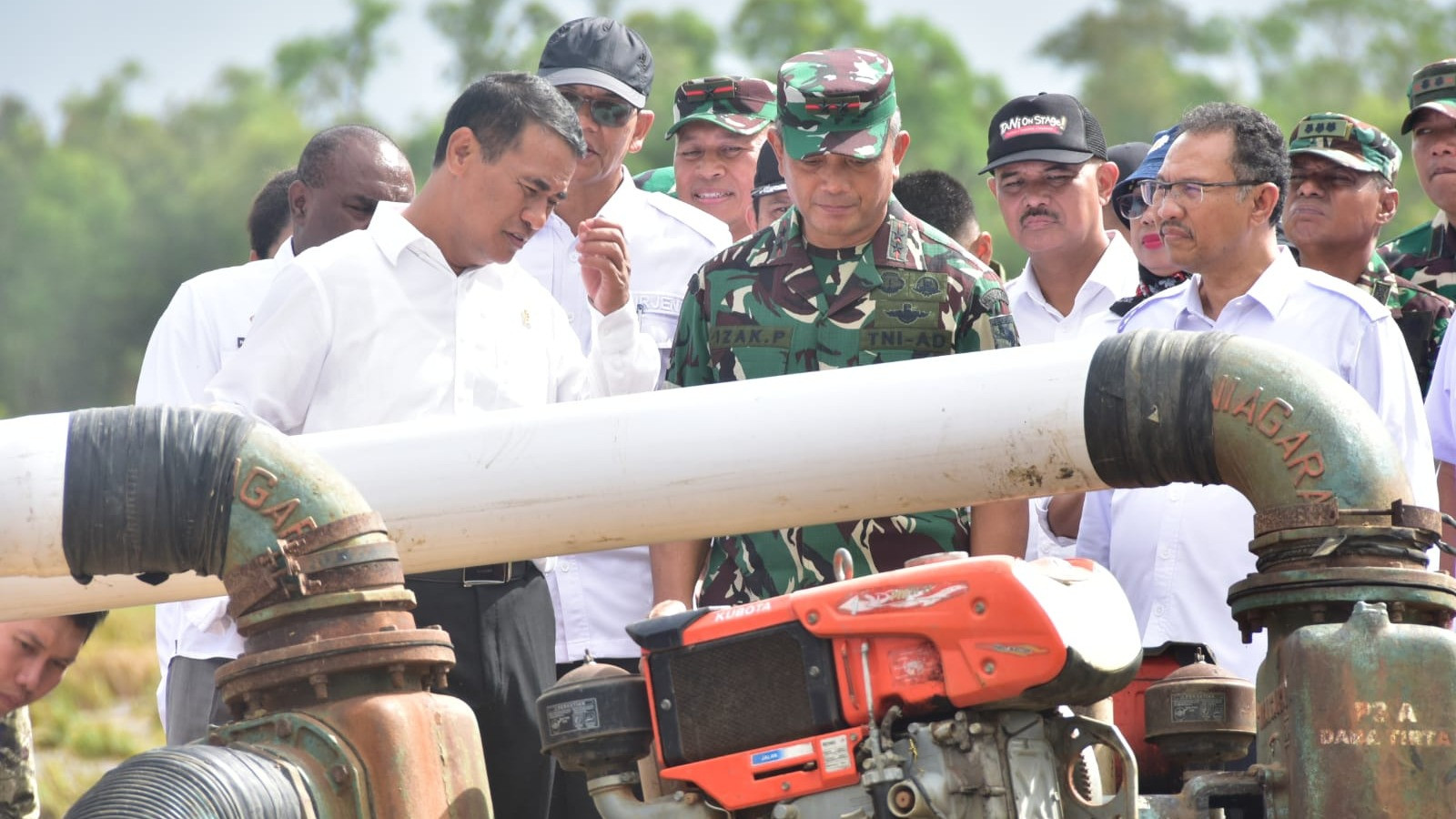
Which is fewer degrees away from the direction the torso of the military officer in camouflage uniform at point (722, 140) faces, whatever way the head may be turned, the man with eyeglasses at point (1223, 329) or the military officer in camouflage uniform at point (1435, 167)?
the man with eyeglasses

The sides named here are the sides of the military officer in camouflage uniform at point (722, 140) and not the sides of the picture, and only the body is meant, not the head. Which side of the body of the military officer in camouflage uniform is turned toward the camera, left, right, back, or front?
front

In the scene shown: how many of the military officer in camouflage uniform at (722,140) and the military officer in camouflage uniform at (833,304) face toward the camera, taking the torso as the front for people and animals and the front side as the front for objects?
2

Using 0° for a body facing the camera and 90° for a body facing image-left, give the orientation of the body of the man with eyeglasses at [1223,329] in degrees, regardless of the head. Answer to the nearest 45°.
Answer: approximately 45°

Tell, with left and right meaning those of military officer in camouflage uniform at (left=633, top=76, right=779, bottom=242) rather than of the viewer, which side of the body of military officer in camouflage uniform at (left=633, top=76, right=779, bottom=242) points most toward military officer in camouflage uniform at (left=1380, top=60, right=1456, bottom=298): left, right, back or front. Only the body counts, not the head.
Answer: left

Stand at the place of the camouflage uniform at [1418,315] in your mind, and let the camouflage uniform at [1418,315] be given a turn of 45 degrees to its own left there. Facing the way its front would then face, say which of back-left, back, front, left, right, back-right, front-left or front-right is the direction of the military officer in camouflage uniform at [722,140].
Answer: right

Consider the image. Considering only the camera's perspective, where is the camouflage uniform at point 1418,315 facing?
facing the viewer and to the left of the viewer

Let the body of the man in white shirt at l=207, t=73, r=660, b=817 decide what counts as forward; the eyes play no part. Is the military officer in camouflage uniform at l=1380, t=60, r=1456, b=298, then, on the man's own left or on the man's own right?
on the man's own left

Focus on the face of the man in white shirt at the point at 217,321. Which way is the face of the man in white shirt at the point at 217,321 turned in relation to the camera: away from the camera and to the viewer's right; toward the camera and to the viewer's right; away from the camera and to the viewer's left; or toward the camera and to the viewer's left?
toward the camera and to the viewer's right

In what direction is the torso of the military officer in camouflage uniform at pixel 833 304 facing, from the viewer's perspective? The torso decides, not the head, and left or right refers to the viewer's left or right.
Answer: facing the viewer

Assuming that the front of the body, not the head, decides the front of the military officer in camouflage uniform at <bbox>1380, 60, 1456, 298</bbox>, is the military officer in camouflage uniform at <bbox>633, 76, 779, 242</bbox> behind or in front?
in front
